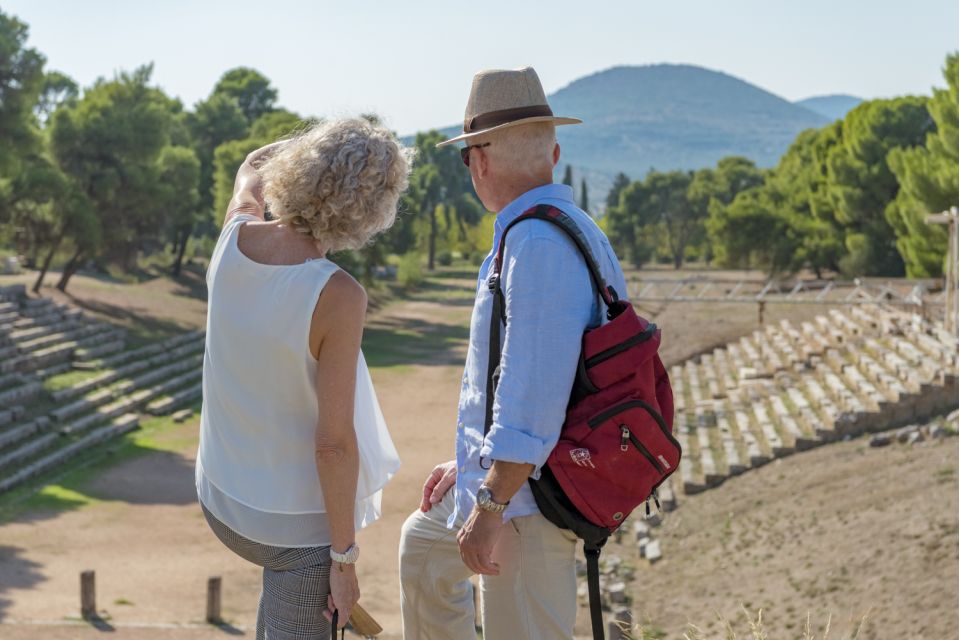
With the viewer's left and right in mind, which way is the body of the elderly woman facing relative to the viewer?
facing away from the viewer and to the right of the viewer

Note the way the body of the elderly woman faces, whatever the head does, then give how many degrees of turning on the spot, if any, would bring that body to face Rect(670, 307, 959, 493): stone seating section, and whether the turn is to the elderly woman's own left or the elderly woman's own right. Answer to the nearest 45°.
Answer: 0° — they already face it

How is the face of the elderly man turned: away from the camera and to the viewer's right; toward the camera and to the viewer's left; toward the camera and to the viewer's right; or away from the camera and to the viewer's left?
away from the camera and to the viewer's left

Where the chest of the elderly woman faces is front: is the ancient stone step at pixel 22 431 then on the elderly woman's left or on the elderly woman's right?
on the elderly woman's left

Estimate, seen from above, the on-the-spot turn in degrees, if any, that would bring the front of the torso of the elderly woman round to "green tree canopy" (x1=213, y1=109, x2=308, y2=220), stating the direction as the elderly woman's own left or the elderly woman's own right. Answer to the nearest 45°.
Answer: approximately 45° to the elderly woman's own left

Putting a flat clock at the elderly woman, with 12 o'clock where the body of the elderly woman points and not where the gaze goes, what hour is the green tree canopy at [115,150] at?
The green tree canopy is roughly at 10 o'clock from the elderly woman.

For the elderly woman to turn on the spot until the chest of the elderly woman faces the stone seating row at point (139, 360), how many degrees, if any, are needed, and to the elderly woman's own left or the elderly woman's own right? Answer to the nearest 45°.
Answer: approximately 45° to the elderly woman's own left

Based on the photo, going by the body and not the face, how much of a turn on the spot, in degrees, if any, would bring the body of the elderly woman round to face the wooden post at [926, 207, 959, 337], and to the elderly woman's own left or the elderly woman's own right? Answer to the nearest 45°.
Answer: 0° — they already face it
